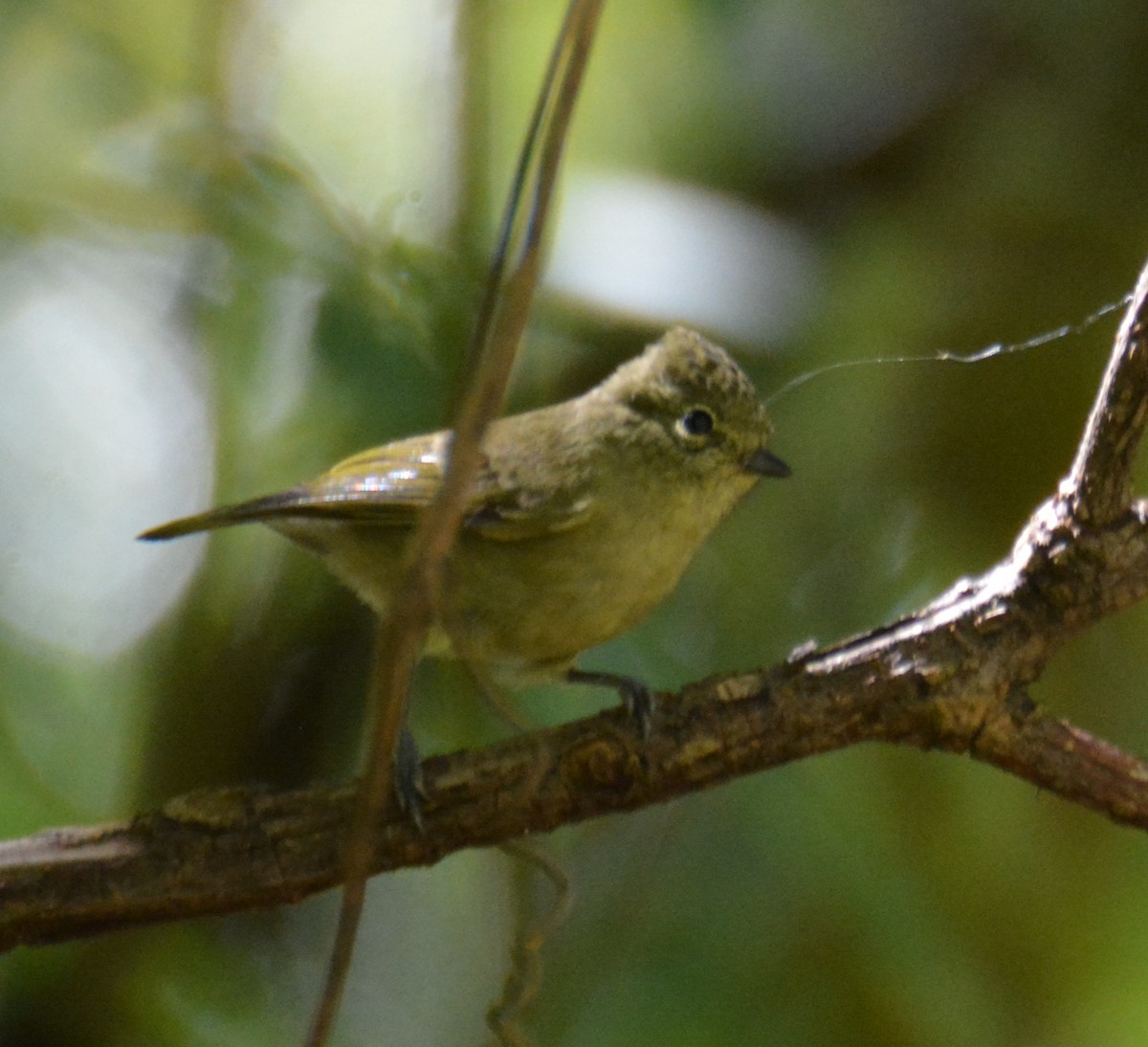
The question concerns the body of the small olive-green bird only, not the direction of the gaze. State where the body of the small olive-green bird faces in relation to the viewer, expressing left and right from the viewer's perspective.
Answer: facing to the right of the viewer
